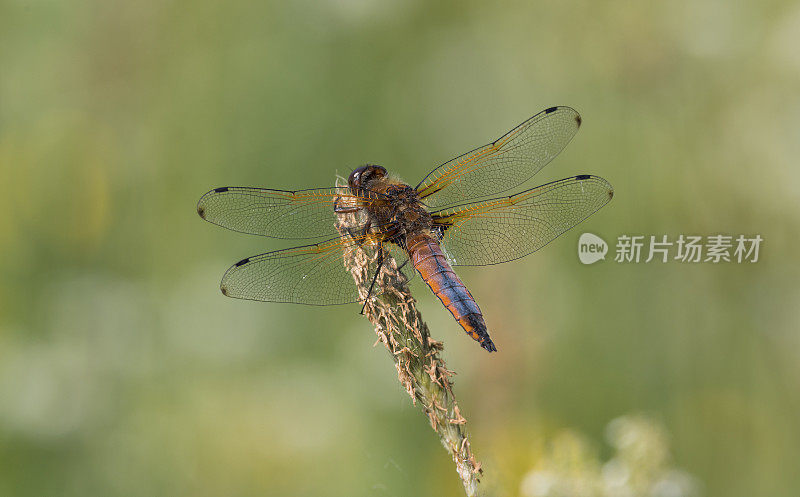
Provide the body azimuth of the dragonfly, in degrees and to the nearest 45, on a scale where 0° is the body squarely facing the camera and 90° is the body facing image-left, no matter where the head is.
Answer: approximately 135°
